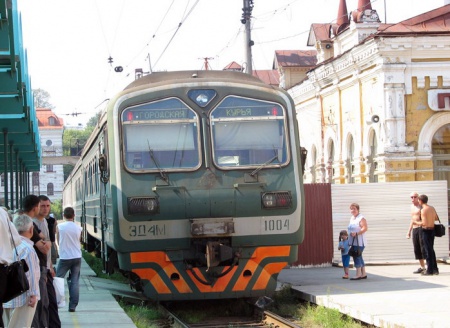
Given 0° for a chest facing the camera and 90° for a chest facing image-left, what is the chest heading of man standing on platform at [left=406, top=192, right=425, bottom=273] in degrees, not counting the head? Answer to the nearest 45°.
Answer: approximately 45°

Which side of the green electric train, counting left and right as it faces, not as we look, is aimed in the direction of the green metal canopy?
right

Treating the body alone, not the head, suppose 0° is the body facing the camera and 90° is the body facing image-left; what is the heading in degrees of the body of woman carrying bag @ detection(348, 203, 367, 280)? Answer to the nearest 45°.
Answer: approximately 45°
